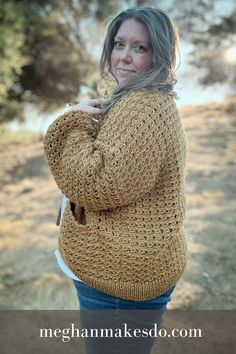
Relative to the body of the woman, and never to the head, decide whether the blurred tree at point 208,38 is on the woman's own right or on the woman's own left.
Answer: on the woman's own right

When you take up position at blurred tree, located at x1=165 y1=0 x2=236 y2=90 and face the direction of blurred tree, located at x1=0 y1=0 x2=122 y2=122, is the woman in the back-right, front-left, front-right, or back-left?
front-left

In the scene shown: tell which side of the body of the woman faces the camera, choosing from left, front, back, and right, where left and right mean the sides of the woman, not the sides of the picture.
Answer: left

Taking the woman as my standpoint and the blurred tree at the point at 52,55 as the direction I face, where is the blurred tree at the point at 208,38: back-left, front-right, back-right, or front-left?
front-right

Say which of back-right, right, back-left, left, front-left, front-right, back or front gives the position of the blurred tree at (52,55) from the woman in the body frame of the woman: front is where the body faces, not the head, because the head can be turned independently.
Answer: right
